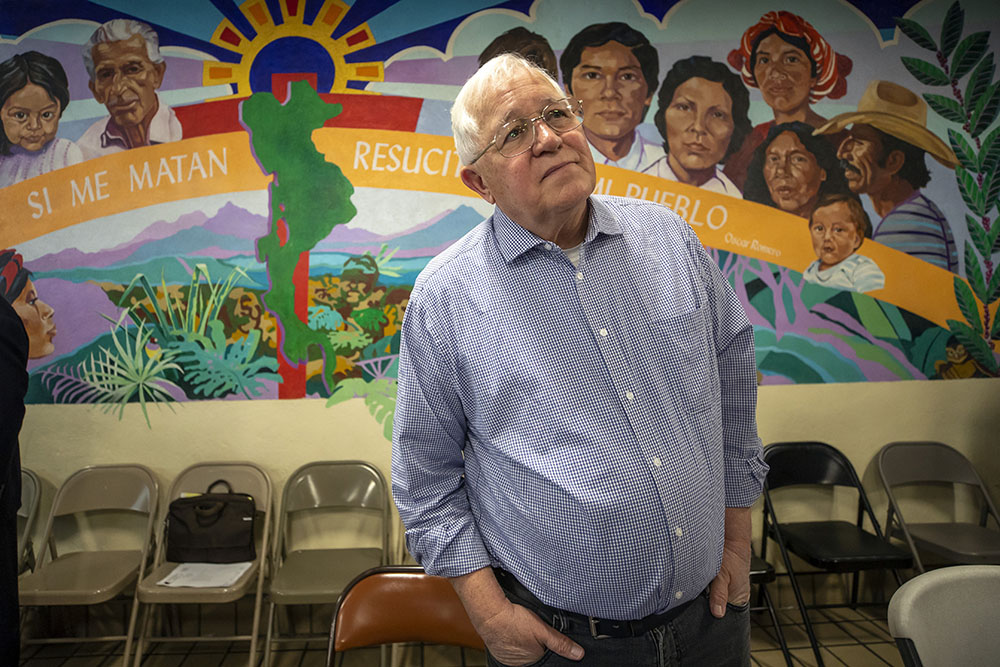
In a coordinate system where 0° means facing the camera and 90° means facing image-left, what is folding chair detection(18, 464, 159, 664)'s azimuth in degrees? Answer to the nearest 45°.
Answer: approximately 45°

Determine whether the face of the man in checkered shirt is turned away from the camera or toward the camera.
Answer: toward the camera

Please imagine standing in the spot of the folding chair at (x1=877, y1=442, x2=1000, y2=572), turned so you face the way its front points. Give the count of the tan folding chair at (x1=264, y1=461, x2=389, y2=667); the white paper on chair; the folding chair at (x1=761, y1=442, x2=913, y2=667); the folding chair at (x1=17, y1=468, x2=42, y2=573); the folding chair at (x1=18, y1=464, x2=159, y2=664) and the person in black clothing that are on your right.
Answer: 6

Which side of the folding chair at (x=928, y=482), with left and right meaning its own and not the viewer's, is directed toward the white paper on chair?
right

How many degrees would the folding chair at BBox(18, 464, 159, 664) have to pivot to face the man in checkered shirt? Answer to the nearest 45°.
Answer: approximately 45° to its left

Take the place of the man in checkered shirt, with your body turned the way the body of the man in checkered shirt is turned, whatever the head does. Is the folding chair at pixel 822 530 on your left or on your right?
on your left

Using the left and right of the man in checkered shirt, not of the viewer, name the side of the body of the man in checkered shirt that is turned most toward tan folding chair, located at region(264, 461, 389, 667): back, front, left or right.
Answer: back

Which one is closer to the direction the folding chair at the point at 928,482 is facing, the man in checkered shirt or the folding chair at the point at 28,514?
the man in checkered shirt

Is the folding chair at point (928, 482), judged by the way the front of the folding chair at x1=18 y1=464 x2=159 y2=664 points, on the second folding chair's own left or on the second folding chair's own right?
on the second folding chair's own left

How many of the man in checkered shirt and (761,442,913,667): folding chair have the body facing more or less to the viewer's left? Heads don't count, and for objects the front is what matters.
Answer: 0

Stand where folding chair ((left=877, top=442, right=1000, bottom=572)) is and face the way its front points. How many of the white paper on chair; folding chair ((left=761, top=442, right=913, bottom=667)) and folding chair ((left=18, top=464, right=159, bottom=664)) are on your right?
3

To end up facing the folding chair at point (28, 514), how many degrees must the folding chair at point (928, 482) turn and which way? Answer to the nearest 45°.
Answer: approximately 90° to its right

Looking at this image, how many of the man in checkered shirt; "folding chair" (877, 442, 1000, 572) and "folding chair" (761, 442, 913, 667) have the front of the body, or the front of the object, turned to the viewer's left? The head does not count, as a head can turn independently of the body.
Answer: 0

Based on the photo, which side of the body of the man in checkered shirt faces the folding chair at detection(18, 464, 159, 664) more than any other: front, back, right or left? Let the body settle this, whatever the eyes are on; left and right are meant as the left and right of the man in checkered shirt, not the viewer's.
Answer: back

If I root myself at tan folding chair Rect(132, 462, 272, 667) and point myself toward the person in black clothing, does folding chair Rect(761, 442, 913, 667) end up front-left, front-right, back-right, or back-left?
back-left

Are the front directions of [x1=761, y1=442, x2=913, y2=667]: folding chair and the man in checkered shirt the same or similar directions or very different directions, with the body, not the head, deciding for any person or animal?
same or similar directions
